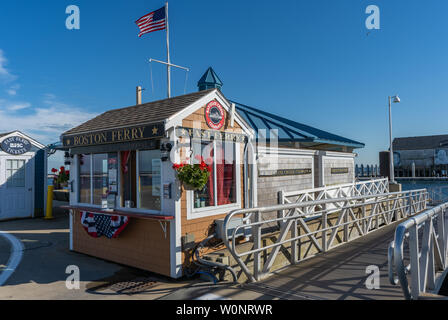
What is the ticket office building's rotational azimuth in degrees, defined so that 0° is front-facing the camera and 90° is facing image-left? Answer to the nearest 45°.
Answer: approximately 45°

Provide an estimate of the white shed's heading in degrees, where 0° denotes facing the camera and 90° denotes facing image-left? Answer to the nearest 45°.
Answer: approximately 0°

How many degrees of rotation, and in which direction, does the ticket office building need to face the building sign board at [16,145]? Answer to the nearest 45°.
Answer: approximately 90° to its right
